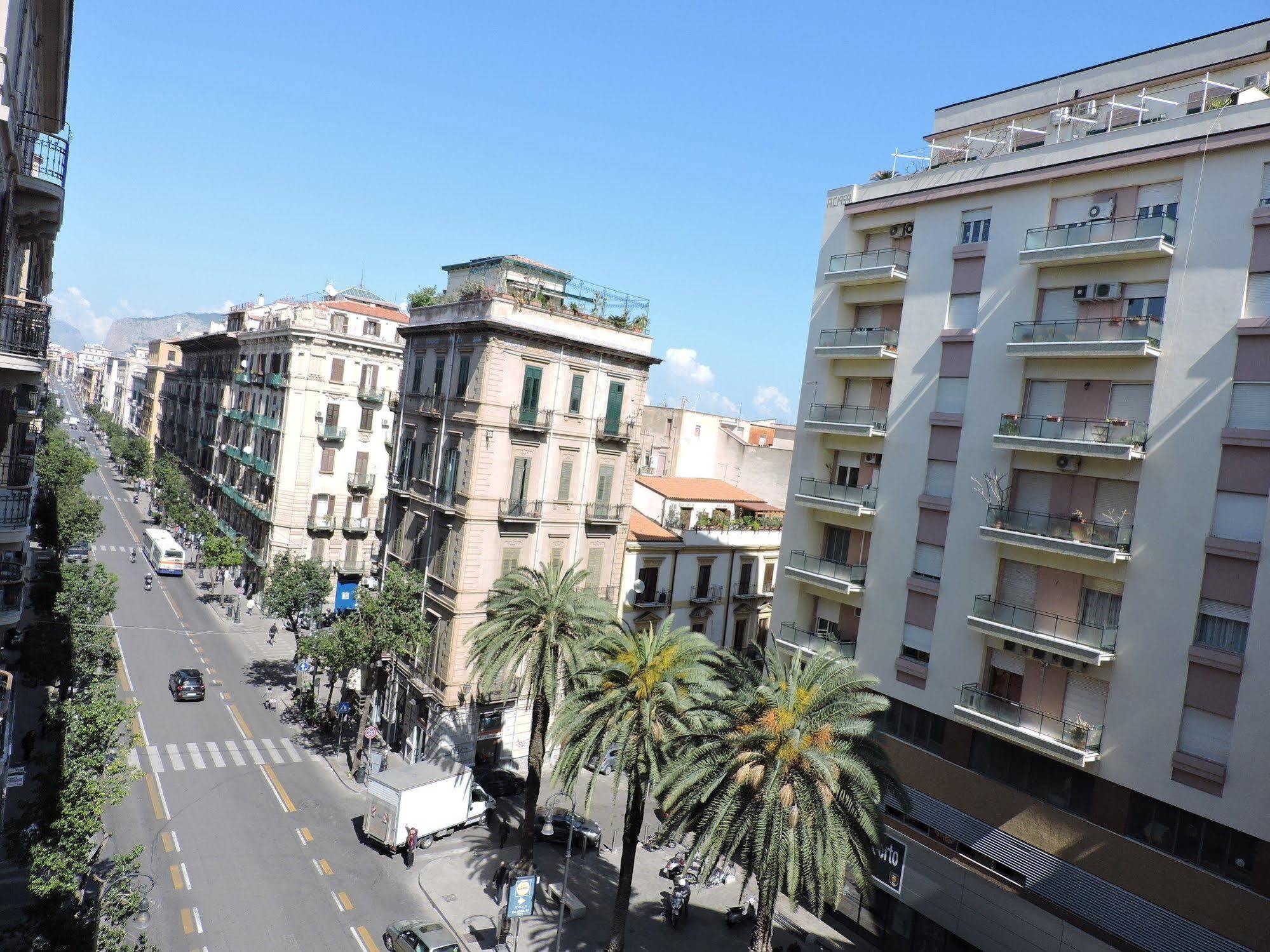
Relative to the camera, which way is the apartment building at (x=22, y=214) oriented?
to the viewer's right

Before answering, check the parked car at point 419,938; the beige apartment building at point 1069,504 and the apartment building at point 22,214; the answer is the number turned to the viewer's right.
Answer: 1

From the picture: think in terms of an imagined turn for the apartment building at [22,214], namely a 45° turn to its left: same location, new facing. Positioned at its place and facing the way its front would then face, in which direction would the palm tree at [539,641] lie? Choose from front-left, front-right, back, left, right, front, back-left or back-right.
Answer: front-right

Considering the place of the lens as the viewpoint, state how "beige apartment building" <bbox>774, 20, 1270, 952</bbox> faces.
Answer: facing the viewer and to the left of the viewer

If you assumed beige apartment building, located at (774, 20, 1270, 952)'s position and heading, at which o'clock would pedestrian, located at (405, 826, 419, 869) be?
The pedestrian is roughly at 1 o'clock from the beige apartment building.

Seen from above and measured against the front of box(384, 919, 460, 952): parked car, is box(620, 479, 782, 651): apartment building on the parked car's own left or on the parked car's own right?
on the parked car's own right

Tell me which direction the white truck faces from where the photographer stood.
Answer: facing away from the viewer and to the right of the viewer

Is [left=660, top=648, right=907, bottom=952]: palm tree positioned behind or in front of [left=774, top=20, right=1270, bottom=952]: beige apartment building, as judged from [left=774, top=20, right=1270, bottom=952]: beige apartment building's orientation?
in front

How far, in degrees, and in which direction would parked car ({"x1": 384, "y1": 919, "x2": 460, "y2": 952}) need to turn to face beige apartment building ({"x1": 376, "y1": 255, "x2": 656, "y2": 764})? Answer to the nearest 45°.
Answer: approximately 45° to its right

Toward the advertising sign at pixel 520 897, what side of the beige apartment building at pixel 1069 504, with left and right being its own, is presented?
front

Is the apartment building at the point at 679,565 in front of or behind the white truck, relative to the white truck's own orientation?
in front
